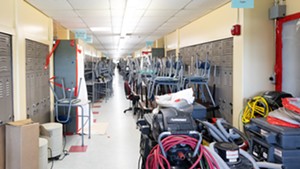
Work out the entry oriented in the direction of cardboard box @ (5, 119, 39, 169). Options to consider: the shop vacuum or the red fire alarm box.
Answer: the red fire alarm box

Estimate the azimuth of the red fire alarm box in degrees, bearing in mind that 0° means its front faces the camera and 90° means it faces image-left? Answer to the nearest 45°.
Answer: approximately 45°

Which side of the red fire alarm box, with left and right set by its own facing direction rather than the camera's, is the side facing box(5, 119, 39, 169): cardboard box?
front

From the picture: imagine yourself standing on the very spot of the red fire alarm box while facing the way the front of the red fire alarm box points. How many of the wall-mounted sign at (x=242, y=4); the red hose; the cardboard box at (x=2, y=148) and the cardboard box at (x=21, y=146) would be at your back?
0

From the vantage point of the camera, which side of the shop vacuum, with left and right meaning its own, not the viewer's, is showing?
front

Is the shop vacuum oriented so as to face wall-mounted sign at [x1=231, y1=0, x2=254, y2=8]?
no

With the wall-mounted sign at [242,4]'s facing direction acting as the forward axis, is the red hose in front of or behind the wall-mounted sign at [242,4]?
in front

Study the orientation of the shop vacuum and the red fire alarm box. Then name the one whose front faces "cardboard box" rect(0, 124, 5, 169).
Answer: the red fire alarm box

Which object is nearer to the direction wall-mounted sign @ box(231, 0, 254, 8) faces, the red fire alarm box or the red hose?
the red hose

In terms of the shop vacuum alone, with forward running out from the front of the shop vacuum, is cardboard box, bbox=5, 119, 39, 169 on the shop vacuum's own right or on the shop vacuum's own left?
on the shop vacuum's own right

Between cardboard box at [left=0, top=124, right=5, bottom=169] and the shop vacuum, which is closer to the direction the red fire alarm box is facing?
the cardboard box
